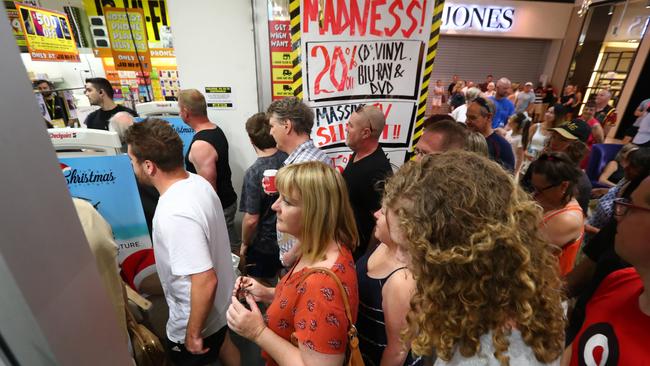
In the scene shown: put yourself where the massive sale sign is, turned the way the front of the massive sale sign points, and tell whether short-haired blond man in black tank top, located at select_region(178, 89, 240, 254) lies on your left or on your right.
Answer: on your right

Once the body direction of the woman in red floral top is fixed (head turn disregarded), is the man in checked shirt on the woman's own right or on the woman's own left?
on the woman's own right

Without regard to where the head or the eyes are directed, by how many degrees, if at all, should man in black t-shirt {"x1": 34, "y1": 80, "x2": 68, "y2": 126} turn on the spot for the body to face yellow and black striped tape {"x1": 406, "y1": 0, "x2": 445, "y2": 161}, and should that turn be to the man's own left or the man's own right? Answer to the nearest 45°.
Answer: approximately 90° to the man's own left

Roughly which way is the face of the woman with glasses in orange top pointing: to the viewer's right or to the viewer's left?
to the viewer's left

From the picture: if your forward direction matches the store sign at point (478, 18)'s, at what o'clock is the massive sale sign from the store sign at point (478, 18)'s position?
The massive sale sign is roughly at 12 o'clock from the store sign.

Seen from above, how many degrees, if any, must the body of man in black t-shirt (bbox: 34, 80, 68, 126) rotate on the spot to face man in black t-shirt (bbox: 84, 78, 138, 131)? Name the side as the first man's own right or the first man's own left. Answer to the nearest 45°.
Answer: approximately 45° to the first man's own left

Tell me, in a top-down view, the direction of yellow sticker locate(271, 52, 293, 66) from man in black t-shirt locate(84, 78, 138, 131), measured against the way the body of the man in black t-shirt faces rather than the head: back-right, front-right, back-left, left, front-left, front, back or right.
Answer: back-left

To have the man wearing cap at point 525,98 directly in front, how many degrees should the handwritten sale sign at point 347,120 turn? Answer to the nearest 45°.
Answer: approximately 135° to its left

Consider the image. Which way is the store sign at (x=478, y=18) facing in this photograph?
toward the camera

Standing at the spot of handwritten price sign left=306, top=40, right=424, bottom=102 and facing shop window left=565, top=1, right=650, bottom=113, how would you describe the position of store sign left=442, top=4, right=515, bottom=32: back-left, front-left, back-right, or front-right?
front-left

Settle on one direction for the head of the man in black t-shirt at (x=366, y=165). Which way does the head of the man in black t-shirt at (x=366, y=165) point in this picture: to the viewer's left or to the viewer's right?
to the viewer's left

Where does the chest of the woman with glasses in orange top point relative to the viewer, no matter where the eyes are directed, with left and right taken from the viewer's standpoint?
facing to the left of the viewer

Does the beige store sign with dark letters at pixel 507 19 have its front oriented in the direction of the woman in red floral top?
yes

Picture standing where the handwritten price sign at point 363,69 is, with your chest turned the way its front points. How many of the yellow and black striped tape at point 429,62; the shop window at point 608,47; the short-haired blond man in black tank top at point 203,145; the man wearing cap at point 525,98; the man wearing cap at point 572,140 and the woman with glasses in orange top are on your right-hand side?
1
